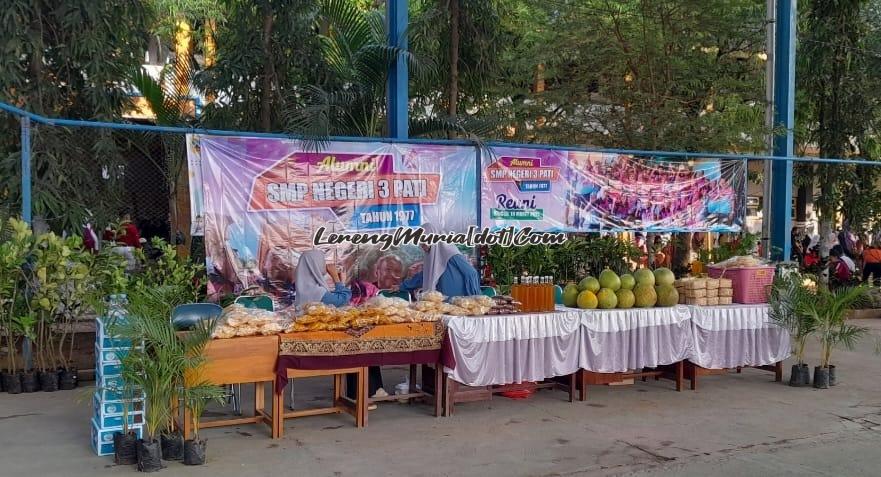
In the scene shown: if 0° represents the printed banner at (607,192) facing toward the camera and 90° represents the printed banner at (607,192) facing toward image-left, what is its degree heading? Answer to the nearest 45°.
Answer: approximately 0°

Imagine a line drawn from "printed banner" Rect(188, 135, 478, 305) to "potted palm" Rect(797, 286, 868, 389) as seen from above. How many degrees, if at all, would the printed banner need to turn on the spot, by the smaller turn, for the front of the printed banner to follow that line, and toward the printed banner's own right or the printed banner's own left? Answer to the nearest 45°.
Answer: approximately 90° to the printed banner's own left

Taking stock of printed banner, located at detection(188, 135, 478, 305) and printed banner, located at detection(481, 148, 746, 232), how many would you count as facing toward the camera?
2

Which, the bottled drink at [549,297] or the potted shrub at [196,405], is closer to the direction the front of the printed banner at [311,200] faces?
the potted shrub

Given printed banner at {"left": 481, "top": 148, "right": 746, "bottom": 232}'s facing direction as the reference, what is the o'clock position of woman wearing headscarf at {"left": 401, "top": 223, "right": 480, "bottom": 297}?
The woman wearing headscarf is roughly at 1 o'clock from the printed banner.

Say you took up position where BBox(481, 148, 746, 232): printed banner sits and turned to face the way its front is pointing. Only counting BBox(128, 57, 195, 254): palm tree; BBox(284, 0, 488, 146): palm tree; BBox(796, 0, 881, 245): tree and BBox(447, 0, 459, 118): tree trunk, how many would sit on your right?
3

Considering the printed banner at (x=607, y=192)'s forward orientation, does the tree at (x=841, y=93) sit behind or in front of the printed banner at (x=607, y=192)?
behind

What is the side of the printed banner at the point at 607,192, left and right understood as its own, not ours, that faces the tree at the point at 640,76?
back

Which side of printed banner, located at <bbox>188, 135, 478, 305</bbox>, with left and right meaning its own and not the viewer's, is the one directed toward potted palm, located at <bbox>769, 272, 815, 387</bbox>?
left

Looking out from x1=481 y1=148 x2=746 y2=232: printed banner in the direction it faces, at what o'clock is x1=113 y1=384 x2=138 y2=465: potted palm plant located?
The potted palm plant is roughly at 1 o'clock from the printed banner.

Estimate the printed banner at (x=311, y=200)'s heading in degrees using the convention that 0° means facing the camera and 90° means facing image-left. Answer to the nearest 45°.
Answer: approximately 0°
